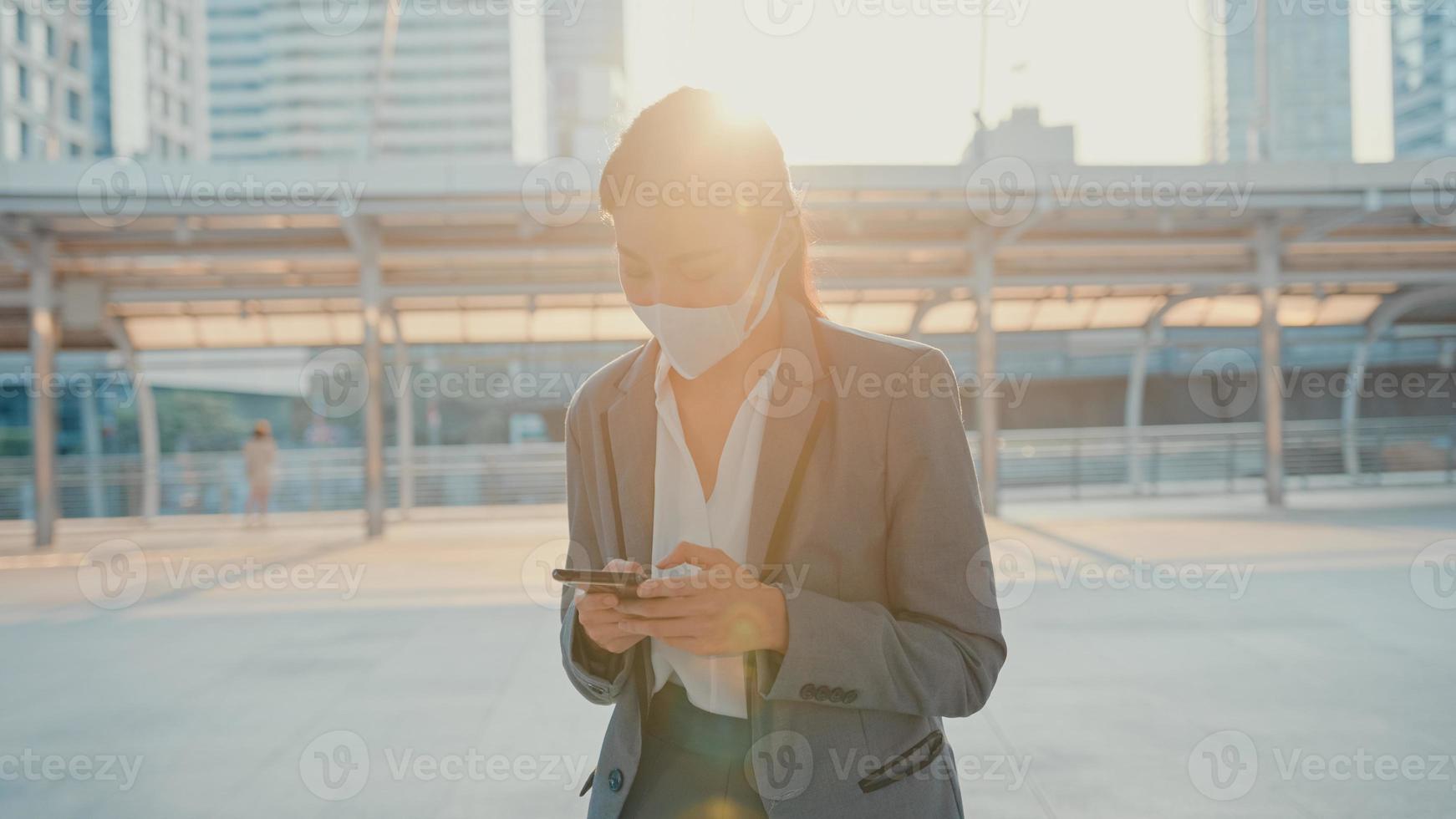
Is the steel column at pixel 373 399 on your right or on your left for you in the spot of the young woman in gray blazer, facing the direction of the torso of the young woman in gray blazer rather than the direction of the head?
on your right

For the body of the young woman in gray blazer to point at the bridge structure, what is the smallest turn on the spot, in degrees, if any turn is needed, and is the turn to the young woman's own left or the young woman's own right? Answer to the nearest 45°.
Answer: approximately 135° to the young woman's own right

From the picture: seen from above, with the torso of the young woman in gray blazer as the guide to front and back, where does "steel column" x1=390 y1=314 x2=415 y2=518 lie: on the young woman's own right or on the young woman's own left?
on the young woman's own right

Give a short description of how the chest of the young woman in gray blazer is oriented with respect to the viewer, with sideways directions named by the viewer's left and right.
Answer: facing the viewer and to the left of the viewer
